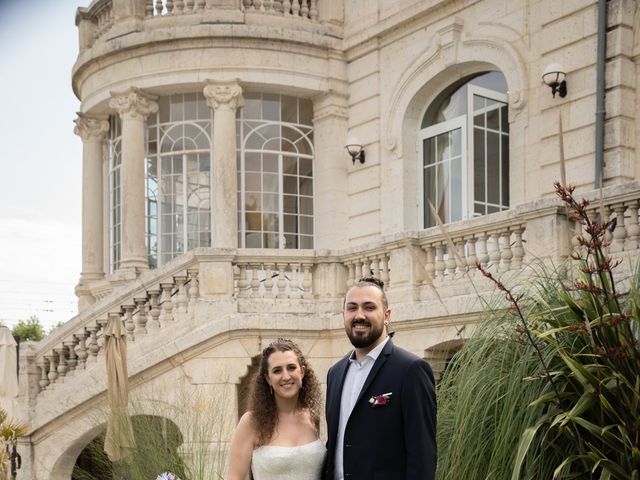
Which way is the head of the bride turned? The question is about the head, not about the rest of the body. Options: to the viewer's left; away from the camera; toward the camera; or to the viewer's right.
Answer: toward the camera

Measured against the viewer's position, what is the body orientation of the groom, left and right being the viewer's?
facing the viewer and to the left of the viewer

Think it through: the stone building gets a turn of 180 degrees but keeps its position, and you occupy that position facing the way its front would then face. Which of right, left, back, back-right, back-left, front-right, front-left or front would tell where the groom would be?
back-right

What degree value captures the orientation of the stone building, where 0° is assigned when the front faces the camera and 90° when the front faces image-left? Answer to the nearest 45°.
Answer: approximately 45°
